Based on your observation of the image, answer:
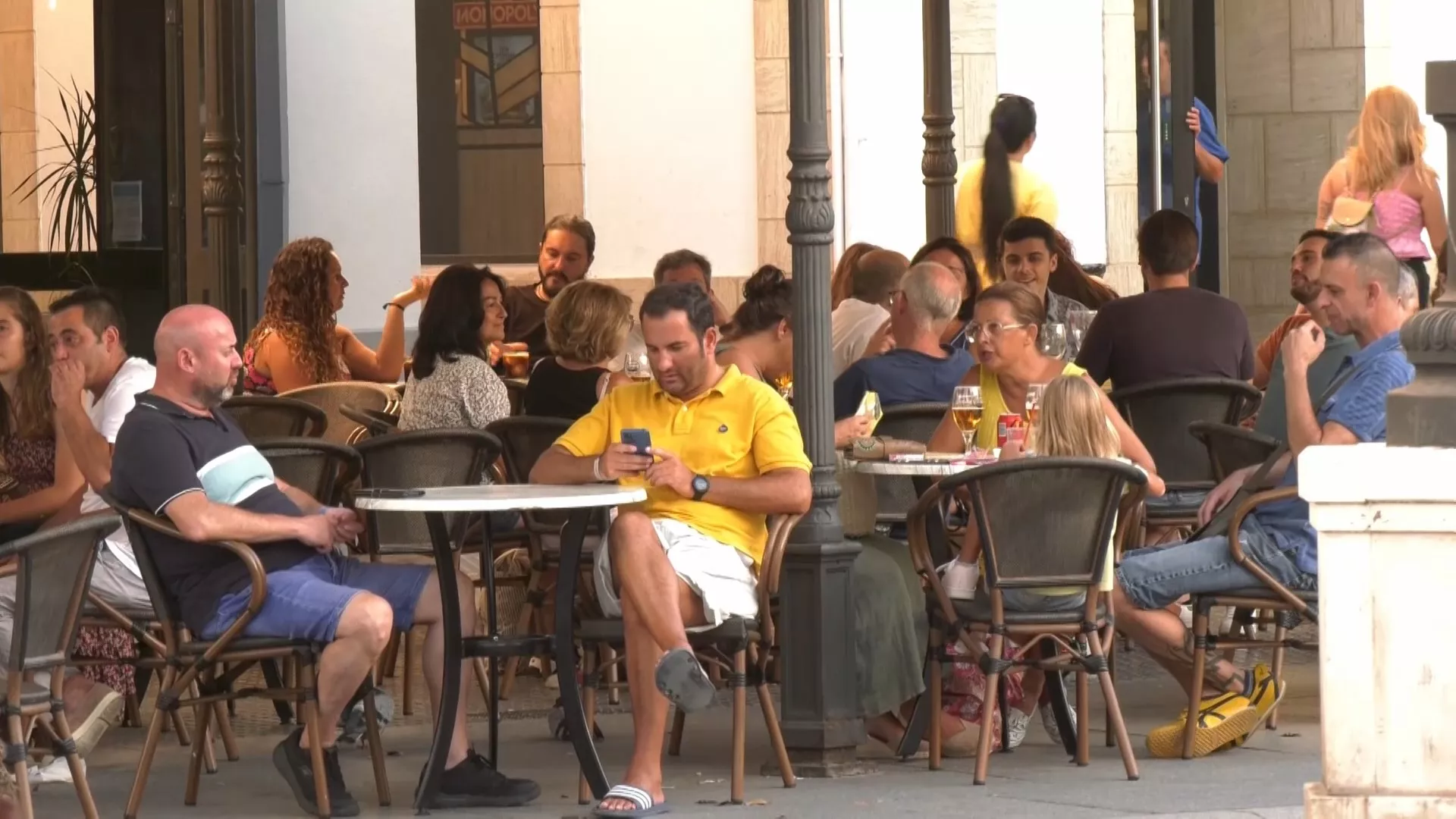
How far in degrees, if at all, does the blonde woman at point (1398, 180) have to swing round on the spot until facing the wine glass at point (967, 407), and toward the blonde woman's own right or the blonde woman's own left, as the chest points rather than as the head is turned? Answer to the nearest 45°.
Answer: approximately 180°

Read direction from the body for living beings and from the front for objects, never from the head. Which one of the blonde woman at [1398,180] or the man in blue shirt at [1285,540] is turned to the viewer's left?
the man in blue shirt

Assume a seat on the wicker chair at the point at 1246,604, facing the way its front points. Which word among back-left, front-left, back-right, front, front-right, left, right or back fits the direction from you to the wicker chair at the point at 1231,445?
right

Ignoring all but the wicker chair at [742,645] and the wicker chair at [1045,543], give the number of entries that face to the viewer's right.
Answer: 0

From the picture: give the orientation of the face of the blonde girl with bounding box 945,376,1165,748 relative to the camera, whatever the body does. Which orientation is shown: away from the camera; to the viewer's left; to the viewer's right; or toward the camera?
away from the camera

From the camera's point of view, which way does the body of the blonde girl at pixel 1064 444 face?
away from the camera

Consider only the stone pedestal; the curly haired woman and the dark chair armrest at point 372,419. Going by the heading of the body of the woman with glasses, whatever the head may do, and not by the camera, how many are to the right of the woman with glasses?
2

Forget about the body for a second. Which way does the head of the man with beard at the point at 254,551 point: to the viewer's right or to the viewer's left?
to the viewer's right

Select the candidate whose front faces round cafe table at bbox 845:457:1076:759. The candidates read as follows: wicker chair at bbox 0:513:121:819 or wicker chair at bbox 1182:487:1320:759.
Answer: wicker chair at bbox 1182:487:1320:759

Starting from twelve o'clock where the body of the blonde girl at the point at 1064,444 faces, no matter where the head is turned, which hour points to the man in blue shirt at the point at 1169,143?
The man in blue shirt is roughly at 12 o'clock from the blonde girl.

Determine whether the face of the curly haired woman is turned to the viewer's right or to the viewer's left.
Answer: to the viewer's right

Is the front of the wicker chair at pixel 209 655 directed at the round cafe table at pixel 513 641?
yes

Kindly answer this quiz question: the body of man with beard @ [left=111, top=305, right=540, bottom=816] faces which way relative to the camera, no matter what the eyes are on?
to the viewer's right

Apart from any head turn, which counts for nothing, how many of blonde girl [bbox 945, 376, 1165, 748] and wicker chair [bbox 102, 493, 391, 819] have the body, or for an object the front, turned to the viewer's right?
1

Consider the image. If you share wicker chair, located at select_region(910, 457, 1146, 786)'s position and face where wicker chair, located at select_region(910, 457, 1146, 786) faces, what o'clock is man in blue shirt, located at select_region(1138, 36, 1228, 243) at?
The man in blue shirt is roughly at 12 o'clock from the wicker chair.

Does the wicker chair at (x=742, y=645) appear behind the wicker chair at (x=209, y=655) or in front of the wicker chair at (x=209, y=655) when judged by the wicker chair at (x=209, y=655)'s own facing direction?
in front

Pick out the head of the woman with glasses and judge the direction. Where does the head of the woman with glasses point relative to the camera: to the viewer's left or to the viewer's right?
to the viewer's left
